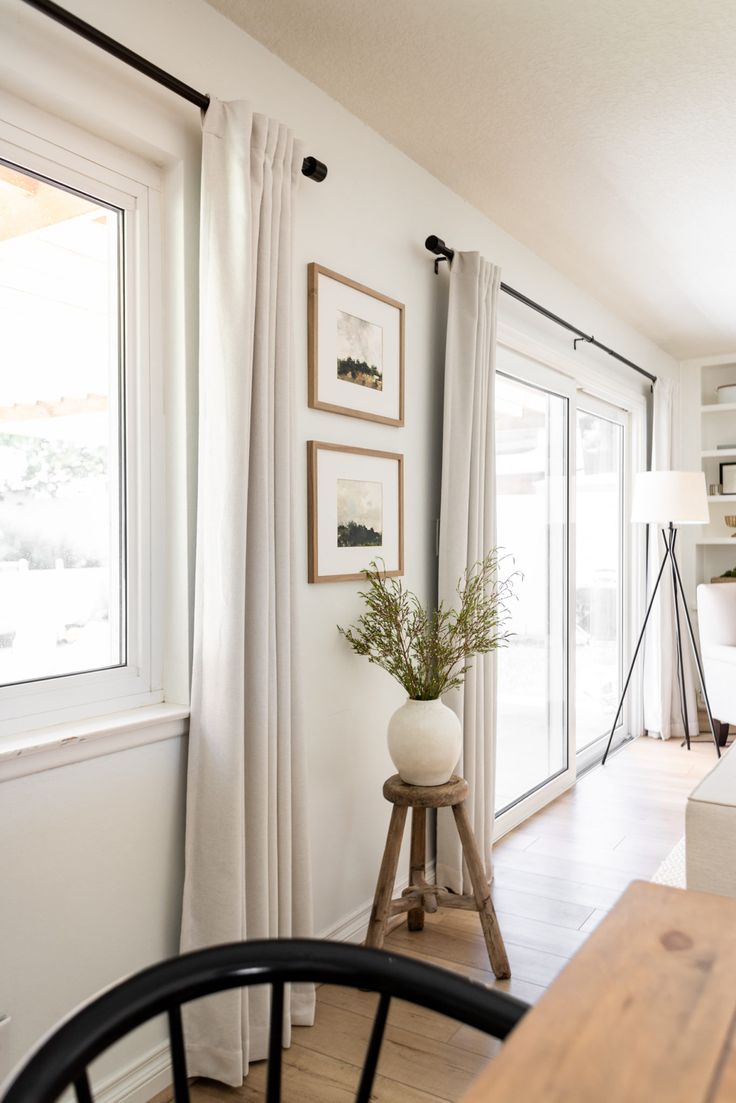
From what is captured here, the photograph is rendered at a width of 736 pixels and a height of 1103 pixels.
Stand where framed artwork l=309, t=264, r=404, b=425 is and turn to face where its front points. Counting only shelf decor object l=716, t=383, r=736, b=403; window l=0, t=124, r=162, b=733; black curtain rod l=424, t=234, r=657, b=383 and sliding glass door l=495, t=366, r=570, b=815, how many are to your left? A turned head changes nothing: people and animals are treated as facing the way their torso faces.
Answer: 3

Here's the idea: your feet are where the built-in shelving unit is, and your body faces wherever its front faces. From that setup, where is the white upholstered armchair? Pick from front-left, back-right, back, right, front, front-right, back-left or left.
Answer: front

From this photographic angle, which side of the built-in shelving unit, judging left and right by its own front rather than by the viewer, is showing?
front

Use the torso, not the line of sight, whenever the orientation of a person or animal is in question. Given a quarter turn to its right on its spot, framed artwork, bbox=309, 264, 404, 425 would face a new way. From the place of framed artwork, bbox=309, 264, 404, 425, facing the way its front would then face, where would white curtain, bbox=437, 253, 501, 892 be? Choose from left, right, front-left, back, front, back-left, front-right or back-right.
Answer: back

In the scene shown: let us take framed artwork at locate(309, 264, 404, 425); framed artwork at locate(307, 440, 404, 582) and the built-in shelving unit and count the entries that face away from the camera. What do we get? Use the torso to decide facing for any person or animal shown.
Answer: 0

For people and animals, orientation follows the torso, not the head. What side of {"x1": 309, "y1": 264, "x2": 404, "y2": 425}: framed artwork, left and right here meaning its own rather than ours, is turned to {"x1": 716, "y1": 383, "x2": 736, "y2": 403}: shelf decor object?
left

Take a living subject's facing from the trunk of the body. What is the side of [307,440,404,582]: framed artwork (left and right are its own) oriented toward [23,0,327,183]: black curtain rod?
right

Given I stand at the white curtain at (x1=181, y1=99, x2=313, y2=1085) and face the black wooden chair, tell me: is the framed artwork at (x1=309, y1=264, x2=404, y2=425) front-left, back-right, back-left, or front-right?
back-left

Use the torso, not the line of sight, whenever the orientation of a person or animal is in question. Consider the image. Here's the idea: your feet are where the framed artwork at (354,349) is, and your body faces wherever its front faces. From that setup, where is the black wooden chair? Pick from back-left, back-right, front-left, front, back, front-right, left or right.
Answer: front-right

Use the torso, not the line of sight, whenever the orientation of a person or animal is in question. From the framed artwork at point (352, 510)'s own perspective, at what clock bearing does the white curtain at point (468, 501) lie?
The white curtain is roughly at 9 o'clock from the framed artwork.

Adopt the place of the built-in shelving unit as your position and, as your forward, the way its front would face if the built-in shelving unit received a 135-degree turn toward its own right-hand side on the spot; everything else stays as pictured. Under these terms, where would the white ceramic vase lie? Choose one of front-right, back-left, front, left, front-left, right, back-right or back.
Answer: back-left
